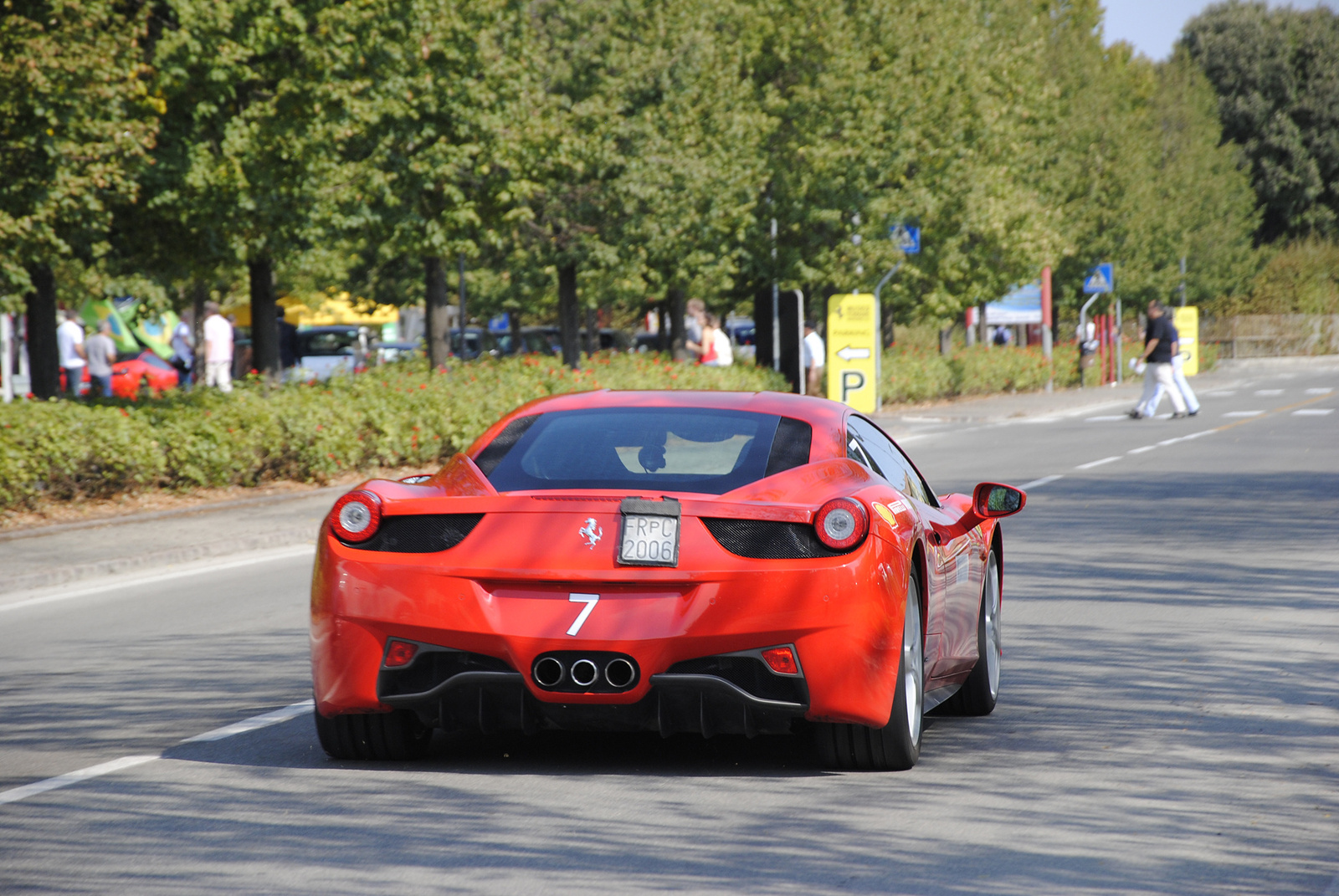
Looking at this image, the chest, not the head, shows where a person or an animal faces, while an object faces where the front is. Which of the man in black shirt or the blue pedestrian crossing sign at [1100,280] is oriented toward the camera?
the blue pedestrian crossing sign

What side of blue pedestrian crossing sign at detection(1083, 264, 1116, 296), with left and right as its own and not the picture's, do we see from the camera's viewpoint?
front

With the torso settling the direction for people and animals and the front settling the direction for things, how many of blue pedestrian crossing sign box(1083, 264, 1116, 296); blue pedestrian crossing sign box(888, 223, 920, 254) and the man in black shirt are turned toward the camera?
2

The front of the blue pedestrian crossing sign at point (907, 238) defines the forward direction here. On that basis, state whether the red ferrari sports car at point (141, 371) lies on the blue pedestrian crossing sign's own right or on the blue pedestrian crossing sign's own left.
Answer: on the blue pedestrian crossing sign's own right

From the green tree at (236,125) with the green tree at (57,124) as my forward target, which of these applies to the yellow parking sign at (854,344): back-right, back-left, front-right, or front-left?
back-left

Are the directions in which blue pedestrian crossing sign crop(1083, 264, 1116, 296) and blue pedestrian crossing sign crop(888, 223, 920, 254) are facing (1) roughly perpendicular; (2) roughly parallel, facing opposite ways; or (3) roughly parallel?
roughly parallel

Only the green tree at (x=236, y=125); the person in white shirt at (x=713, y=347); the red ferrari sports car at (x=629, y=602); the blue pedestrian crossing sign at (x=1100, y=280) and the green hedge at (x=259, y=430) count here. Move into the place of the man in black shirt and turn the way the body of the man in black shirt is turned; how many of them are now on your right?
1

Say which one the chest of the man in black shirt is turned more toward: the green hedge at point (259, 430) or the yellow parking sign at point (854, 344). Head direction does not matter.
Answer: the yellow parking sign

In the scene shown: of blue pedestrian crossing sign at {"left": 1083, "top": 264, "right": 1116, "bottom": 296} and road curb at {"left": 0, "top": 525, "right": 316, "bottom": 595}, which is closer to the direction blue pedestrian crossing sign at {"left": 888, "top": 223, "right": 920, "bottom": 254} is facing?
the road curb

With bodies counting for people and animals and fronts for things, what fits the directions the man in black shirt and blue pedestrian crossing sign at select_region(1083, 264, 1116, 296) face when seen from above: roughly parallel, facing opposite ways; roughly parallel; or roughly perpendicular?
roughly perpendicular

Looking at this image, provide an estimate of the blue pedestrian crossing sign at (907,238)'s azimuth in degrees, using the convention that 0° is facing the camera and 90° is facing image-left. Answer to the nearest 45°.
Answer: approximately 0°

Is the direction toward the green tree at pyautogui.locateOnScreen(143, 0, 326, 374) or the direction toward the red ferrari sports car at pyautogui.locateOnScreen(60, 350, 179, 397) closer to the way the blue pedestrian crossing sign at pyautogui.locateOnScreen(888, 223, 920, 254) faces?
the green tree
